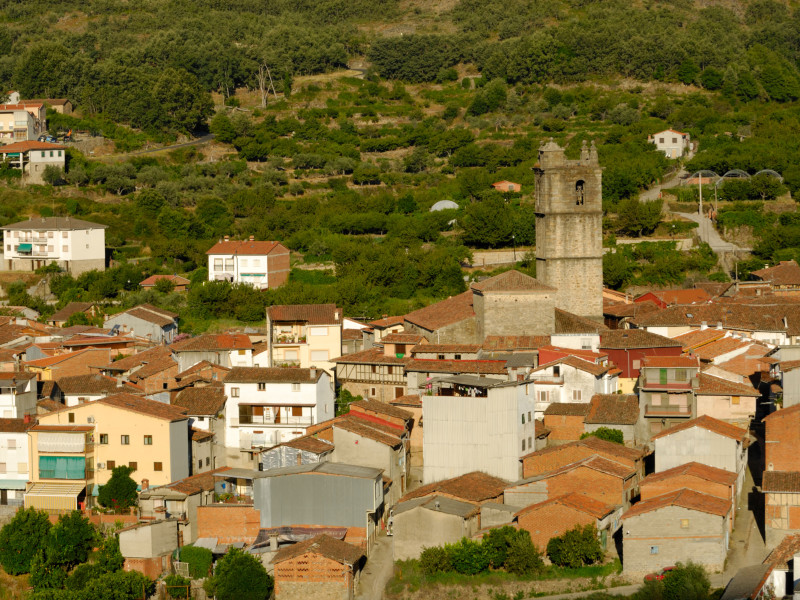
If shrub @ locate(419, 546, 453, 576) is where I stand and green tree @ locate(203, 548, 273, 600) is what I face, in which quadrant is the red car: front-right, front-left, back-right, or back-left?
back-left

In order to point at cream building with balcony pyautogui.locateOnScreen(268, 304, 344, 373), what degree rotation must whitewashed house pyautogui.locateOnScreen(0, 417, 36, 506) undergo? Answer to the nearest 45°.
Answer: approximately 135° to its left

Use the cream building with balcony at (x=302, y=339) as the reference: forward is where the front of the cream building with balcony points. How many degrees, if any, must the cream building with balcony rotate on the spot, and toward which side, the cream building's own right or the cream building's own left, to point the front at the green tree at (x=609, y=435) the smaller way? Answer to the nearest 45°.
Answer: approximately 45° to the cream building's own left

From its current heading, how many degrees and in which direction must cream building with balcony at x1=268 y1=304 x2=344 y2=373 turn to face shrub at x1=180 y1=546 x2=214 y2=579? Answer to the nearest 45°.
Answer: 0° — it already faces it

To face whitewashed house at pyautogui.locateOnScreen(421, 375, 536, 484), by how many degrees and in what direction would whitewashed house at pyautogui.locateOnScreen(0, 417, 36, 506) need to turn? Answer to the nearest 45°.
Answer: approximately 90° to its left

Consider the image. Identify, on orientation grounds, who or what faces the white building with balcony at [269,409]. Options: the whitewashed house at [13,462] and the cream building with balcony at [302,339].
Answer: the cream building with balcony at [302,339]

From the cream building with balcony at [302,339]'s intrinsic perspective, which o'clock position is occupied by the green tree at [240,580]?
The green tree is roughly at 12 o'clock from the cream building with balcony.

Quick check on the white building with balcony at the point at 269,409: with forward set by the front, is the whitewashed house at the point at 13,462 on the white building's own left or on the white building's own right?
on the white building's own right

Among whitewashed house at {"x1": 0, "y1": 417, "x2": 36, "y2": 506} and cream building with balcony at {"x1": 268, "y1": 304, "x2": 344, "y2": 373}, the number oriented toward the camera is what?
2

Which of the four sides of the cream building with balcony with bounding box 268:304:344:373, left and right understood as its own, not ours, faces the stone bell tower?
left

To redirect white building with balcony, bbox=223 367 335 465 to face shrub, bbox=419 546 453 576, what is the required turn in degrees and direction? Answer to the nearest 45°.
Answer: approximately 45° to its left

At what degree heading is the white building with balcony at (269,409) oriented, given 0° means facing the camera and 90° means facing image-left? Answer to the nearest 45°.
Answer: approximately 0°
